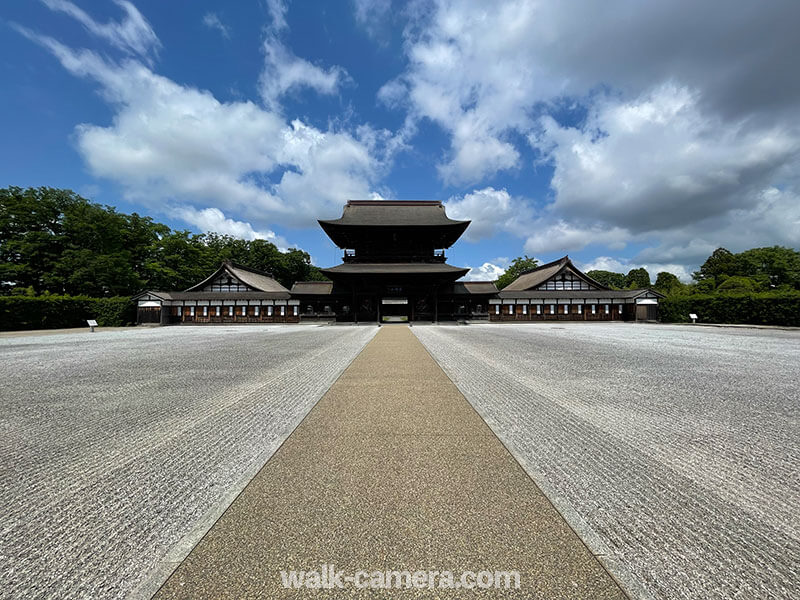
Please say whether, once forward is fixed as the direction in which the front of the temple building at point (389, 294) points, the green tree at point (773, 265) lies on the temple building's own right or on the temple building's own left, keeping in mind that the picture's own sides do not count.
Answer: on the temple building's own left

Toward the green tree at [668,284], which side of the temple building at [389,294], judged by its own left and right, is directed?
left

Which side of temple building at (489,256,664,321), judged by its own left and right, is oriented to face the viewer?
front

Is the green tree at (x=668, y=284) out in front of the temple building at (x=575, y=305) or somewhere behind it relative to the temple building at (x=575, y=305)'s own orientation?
behind

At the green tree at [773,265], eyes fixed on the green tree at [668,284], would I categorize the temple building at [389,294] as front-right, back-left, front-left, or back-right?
front-left

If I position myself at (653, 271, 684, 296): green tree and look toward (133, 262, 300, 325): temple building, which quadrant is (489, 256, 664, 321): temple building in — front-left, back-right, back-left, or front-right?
front-left

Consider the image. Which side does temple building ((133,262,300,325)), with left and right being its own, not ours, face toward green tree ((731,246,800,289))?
left

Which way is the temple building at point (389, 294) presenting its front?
toward the camera

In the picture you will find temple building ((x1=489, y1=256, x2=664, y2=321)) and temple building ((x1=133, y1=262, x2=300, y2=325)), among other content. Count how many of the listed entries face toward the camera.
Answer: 2

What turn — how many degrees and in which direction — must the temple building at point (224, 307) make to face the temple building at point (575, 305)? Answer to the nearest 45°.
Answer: approximately 45° to its left

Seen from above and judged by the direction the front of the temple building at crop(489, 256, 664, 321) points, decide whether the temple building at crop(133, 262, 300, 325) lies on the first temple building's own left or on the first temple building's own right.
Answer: on the first temple building's own right

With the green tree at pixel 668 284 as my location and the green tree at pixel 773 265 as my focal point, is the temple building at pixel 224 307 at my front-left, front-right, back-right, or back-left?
back-right
